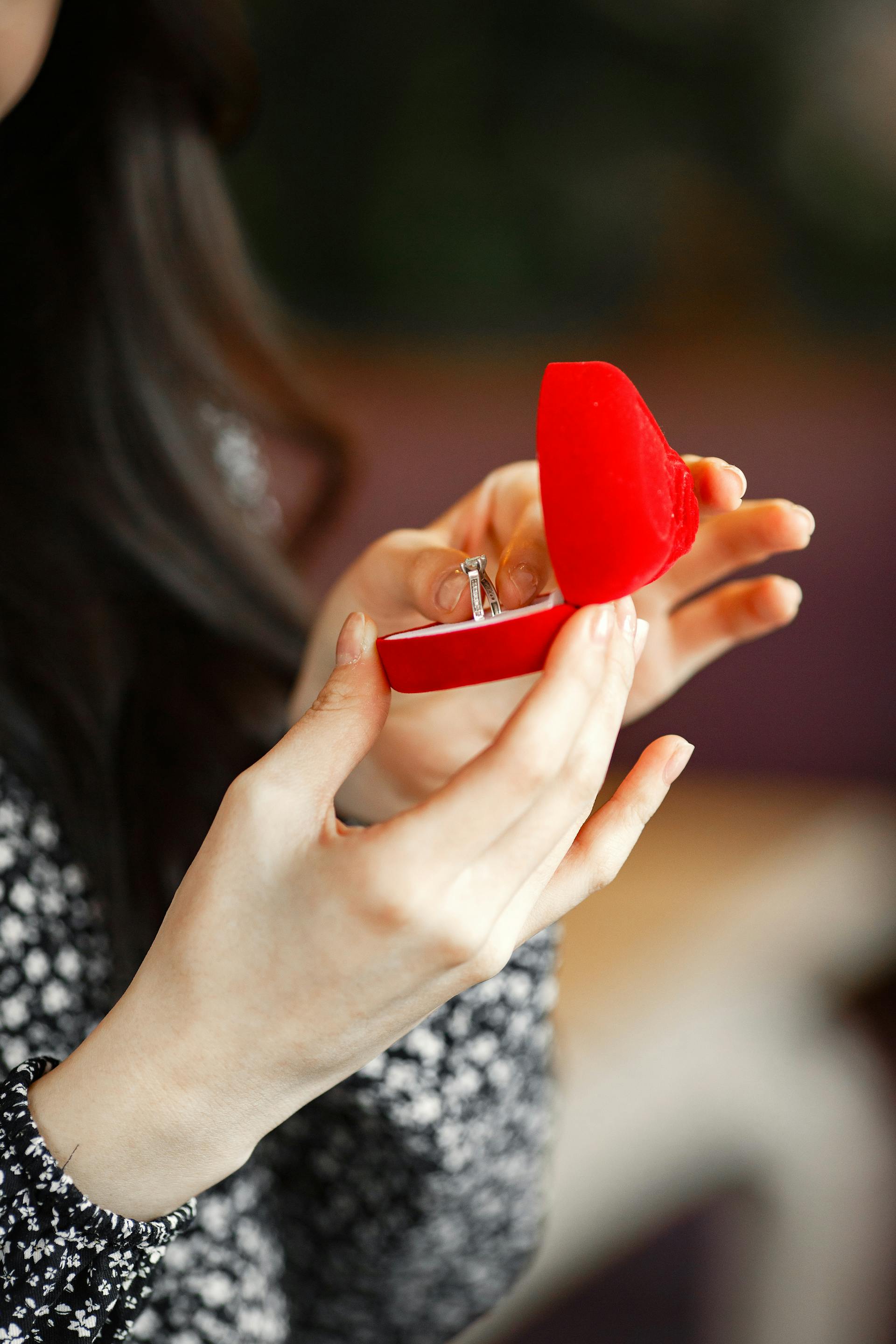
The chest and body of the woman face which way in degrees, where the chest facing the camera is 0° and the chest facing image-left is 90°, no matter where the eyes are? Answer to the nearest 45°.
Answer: approximately 315°
